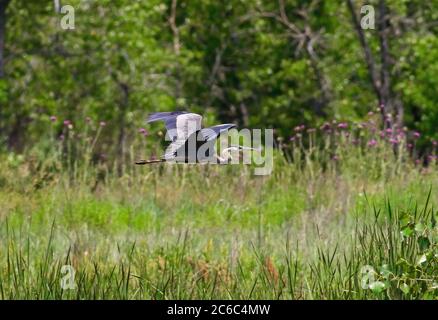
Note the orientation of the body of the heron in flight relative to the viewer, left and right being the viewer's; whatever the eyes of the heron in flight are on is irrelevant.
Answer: facing to the right of the viewer
